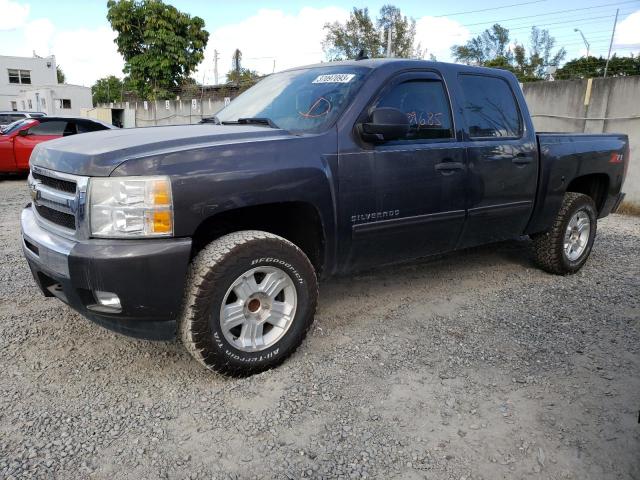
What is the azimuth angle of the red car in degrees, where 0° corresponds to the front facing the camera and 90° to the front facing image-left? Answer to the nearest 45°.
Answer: approximately 45°

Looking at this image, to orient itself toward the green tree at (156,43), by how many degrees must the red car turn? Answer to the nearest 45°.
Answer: approximately 135° to its right

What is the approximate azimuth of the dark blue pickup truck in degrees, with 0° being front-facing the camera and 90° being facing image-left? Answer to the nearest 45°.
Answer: approximately 45°

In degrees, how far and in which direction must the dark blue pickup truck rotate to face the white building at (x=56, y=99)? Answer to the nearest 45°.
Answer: approximately 90° to its right

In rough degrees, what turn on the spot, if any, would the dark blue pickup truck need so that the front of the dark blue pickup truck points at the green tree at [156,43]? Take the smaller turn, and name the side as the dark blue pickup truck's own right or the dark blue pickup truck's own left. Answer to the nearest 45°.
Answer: approximately 135° to the dark blue pickup truck's own right

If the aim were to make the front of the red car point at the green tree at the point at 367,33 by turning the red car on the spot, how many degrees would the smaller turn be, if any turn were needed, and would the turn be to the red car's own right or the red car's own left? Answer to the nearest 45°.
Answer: approximately 180°

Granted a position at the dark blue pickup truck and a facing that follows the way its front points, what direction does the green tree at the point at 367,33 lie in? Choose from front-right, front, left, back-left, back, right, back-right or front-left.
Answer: back-right

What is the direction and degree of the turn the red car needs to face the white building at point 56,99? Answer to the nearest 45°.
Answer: approximately 135° to its right

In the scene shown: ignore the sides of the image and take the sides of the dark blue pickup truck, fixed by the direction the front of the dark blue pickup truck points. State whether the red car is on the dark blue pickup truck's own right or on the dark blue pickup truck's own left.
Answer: on the dark blue pickup truck's own right

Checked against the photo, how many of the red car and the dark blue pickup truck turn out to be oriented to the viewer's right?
0
